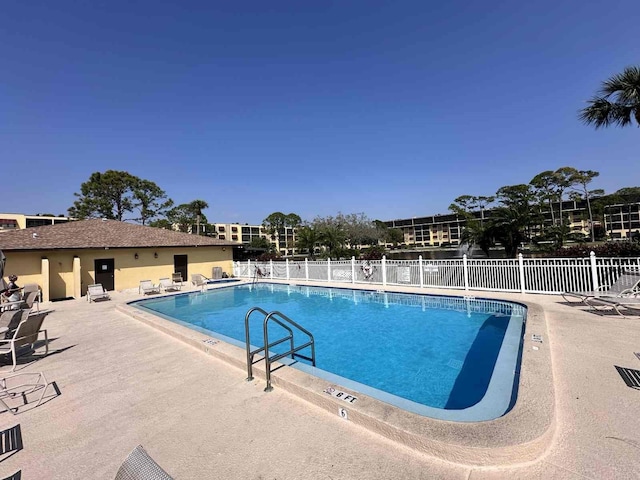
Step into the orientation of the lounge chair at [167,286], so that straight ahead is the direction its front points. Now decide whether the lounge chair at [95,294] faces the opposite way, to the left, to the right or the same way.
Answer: the same way

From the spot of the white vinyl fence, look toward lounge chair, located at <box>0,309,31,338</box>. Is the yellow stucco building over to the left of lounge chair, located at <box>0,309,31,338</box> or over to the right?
right

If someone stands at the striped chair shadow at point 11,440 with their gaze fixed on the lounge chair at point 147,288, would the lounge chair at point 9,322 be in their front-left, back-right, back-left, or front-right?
front-left

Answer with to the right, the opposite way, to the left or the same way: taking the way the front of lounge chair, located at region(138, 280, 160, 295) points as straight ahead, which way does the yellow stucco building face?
the same way

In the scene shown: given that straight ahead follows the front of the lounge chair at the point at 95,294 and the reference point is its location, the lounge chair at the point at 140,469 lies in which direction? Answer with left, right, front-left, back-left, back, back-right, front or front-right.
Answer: front-right

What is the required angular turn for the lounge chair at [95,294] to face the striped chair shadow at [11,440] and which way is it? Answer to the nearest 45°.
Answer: approximately 45° to its right

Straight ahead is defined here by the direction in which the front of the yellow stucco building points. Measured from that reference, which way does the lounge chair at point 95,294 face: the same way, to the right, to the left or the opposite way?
the same way
